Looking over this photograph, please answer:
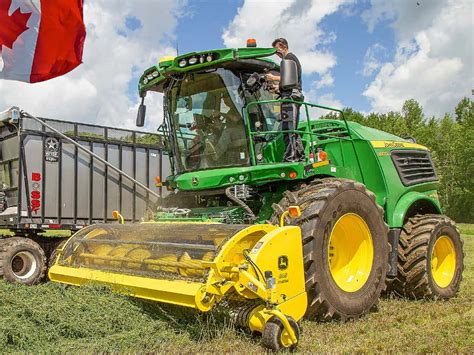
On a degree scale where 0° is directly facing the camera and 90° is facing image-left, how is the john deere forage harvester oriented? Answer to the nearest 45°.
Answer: approximately 45°
